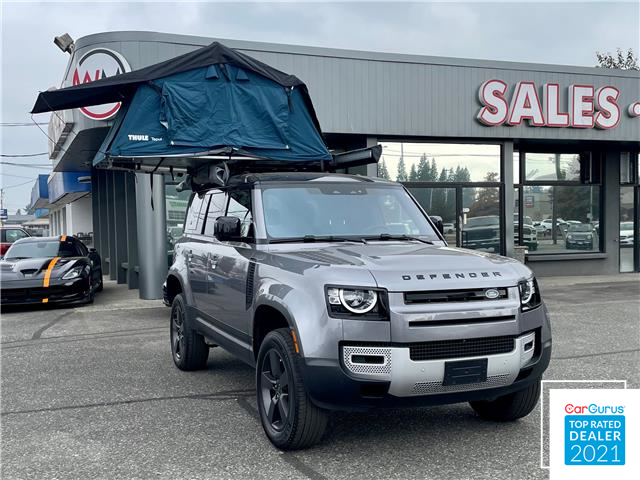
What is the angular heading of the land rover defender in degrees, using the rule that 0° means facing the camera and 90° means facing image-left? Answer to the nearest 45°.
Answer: approximately 315°

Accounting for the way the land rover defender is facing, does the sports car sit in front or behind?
behind

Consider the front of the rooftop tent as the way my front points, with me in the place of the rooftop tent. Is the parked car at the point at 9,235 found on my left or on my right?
on my right

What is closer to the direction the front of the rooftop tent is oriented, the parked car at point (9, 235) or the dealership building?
the parked car

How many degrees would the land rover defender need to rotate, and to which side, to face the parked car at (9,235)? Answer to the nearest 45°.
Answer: approximately 180°
